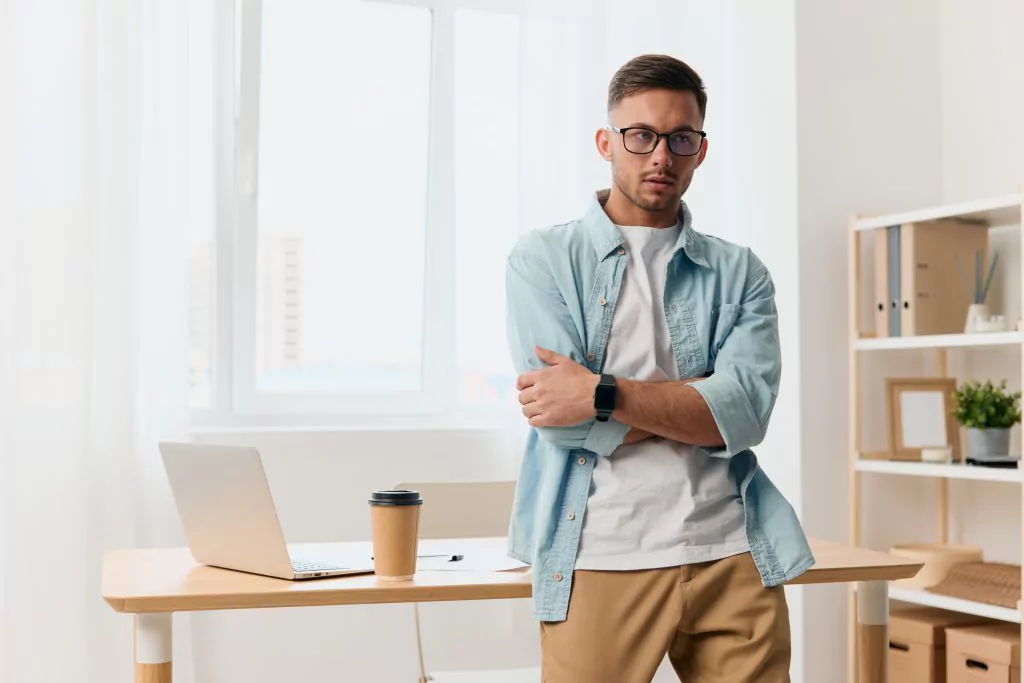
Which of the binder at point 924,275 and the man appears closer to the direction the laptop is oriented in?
the binder

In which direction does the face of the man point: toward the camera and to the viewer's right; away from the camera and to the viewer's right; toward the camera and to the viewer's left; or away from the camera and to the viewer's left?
toward the camera and to the viewer's right

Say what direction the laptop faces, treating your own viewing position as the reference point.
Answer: facing away from the viewer and to the right of the viewer

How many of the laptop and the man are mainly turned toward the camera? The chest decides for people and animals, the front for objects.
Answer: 1

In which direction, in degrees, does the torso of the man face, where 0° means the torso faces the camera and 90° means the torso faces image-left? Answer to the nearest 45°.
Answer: approximately 0°
